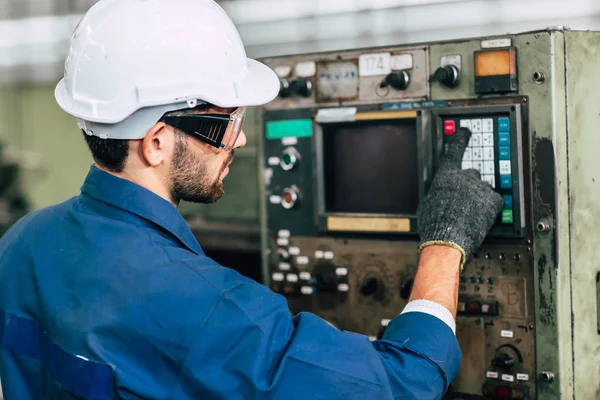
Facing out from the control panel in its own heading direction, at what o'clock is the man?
The man is roughly at 12 o'clock from the control panel.

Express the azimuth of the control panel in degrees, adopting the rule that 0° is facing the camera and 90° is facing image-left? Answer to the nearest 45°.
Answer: approximately 45°

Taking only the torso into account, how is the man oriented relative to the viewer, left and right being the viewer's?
facing away from the viewer and to the right of the viewer

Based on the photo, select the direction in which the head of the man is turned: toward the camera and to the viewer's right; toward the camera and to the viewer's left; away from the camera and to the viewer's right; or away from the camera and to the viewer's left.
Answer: away from the camera and to the viewer's right

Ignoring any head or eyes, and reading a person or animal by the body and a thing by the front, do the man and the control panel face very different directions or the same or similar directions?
very different directions

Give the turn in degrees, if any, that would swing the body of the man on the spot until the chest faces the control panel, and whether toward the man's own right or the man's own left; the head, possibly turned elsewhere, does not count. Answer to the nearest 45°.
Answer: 0° — they already face it
